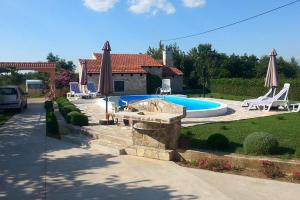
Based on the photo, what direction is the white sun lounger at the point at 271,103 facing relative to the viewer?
to the viewer's left

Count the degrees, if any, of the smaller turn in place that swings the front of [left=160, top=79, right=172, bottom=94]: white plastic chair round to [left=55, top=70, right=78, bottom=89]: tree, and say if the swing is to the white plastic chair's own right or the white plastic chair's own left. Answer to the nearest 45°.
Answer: approximately 90° to the white plastic chair's own right

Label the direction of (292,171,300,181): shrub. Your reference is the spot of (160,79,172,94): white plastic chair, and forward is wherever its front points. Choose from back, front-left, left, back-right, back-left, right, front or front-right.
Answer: front

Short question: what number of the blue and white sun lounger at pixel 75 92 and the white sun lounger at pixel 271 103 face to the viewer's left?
1

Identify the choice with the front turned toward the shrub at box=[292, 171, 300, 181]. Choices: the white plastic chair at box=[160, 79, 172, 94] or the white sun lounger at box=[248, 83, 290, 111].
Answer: the white plastic chair

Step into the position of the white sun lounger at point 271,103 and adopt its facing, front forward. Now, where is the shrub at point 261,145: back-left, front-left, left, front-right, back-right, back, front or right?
left

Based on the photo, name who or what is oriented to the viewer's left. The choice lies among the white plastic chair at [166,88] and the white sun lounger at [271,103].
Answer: the white sun lounger

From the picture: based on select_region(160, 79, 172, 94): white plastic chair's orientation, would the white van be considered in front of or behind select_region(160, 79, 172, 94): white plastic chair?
in front

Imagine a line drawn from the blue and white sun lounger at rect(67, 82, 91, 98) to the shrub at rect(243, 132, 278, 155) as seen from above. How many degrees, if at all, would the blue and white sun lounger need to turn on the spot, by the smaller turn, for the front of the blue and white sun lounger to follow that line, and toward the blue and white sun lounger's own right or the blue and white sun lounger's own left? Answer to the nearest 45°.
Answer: approximately 45° to the blue and white sun lounger's own right

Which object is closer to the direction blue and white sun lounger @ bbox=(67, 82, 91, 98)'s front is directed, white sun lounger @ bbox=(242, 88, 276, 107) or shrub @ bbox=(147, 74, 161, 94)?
the white sun lounger

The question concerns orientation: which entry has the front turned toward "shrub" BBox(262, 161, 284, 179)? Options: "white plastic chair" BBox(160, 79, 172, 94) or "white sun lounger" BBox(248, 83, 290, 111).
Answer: the white plastic chair

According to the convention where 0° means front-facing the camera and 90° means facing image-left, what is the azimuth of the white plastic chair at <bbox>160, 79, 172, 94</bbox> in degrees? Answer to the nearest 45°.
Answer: approximately 0°

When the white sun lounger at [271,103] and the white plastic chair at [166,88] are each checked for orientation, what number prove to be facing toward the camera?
1

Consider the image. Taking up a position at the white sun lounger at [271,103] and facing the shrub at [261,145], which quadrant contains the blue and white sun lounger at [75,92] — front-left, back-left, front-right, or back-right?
back-right

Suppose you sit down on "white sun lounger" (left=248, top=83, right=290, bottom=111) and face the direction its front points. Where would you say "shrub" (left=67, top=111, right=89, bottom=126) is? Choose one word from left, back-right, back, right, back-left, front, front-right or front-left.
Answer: front-left
